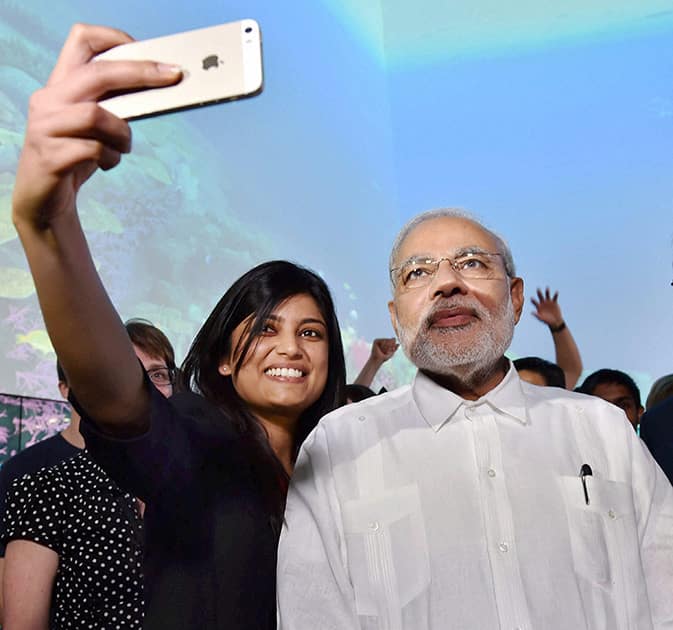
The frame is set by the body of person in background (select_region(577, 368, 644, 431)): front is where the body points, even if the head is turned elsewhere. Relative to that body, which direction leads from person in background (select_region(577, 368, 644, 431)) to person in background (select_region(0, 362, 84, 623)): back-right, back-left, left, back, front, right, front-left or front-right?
front-right

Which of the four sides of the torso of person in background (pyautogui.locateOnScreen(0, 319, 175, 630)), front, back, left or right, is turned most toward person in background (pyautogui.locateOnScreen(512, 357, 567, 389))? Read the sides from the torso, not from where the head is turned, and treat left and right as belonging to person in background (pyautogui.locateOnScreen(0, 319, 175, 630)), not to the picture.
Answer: left

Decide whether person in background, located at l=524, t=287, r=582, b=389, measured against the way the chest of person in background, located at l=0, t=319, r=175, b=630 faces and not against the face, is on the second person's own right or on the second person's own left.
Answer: on the second person's own left

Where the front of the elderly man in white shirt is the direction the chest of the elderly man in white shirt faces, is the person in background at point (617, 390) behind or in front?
behind

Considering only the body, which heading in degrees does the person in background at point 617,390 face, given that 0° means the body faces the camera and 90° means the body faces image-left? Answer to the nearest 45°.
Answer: approximately 0°

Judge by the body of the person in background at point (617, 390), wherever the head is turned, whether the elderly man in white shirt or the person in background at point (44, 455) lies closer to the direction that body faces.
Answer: the elderly man in white shirt
